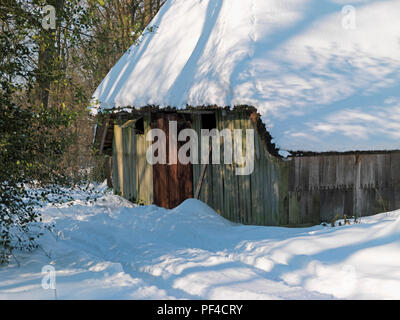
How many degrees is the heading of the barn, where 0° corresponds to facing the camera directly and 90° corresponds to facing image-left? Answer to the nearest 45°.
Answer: approximately 45°
